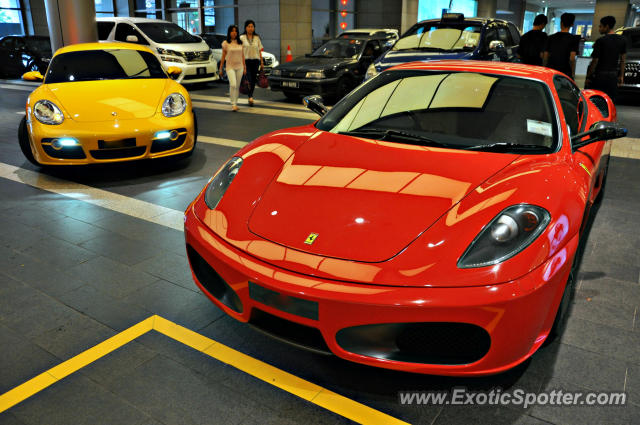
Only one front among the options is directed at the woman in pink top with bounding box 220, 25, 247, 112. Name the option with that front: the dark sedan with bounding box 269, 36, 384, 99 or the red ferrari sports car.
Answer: the dark sedan

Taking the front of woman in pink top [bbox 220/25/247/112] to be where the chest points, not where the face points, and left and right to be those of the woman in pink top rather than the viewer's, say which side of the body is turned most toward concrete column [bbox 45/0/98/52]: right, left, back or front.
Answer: right

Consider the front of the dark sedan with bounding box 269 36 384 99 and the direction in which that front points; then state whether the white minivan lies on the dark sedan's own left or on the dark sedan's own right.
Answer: on the dark sedan's own right

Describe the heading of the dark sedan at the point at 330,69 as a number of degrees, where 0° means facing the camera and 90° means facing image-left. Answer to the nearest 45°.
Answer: approximately 45°

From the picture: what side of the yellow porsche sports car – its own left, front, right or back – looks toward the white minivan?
back

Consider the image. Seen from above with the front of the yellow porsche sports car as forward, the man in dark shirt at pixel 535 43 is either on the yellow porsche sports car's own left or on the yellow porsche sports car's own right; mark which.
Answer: on the yellow porsche sports car's own left

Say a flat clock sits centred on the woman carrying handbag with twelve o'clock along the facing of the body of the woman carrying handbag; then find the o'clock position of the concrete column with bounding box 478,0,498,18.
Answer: The concrete column is roughly at 7 o'clock from the woman carrying handbag.

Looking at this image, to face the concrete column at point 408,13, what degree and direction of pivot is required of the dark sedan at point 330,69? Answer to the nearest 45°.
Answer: approximately 135° to its right

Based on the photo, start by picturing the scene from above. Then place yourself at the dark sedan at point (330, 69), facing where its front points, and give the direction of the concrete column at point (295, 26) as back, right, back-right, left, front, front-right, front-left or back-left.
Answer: back-right
